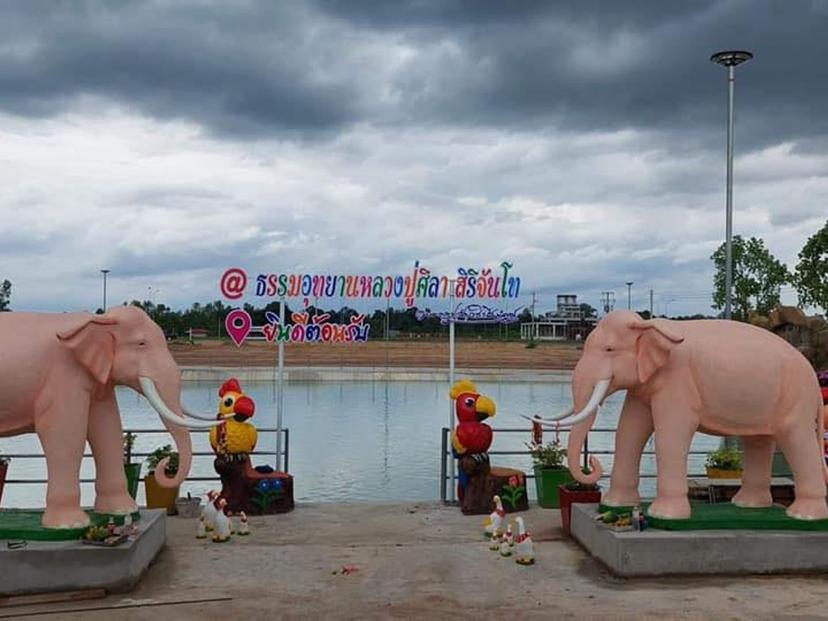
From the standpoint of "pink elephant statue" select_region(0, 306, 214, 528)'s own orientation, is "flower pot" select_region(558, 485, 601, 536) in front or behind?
in front

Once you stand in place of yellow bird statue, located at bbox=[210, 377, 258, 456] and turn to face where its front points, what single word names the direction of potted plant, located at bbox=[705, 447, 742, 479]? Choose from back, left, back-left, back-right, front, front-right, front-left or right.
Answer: front-left

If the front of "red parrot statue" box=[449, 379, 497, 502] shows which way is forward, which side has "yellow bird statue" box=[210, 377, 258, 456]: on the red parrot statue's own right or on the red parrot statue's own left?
on the red parrot statue's own right

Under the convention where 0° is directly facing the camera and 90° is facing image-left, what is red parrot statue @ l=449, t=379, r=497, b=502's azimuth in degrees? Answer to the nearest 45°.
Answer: approximately 315°

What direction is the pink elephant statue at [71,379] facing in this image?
to the viewer's right

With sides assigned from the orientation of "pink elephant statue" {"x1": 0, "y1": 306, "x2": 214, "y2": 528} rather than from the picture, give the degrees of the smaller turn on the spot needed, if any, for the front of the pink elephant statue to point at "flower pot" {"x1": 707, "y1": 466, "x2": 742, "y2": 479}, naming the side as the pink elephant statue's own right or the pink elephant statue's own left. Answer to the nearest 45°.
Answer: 0° — it already faces it

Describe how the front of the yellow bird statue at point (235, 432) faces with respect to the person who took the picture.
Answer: facing the viewer and to the right of the viewer

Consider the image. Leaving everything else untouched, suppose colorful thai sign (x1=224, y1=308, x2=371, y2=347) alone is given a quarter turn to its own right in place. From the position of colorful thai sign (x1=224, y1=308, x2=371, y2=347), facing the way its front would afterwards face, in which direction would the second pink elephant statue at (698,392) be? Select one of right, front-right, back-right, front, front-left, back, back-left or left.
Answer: back-left

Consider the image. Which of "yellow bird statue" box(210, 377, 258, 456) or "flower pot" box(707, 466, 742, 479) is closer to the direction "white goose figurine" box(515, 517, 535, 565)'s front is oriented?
the yellow bird statue

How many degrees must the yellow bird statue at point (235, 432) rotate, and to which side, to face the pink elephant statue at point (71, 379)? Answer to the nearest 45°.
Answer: approximately 90° to its right

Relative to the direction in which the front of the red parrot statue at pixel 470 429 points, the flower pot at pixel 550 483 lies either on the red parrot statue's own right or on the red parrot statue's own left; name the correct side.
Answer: on the red parrot statue's own left

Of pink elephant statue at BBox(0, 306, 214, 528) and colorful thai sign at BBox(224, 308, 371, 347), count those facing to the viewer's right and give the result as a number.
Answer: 1

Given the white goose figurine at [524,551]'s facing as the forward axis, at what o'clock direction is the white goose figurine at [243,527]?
the white goose figurine at [243,527] is roughly at 2 o'clock from the white goose figurine at [524,551].

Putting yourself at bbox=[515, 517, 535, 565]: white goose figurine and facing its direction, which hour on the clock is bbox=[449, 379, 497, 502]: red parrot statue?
The red parrot statue is roughly at 4 o'clock from the white goose figurine.

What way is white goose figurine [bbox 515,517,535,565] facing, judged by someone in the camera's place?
facing the viewer and to the left of the viewer

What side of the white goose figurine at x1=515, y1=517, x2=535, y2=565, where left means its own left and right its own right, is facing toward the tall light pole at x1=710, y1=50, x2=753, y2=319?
back

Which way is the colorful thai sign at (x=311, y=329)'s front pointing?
toward the camera

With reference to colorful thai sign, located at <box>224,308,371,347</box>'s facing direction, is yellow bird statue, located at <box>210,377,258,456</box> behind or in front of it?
in front
